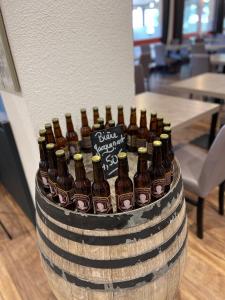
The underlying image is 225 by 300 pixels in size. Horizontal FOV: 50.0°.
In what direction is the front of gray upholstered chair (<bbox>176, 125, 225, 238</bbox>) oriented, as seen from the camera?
facing away from the viewer and to the left of the viewer

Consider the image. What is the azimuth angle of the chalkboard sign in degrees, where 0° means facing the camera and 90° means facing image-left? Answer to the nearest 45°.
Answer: approximately 0°

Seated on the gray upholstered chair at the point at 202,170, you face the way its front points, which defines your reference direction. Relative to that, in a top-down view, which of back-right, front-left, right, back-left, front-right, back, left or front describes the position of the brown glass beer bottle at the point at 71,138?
left

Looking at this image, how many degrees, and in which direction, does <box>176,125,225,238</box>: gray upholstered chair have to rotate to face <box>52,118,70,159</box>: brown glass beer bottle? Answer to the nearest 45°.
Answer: approximately 90° to its left

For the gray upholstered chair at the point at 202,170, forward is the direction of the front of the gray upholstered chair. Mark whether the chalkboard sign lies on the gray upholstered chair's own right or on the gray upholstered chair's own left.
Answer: on the gray upholstered chair's own left

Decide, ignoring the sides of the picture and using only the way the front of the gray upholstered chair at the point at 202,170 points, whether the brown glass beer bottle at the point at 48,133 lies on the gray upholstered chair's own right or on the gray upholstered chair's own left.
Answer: on the gray upholstered chair's own left

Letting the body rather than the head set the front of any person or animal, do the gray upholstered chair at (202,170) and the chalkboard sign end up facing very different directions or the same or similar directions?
very different directions

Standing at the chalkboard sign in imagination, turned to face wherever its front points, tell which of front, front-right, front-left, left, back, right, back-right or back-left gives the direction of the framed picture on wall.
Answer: back-right

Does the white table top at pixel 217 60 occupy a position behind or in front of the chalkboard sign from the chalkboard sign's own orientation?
behind

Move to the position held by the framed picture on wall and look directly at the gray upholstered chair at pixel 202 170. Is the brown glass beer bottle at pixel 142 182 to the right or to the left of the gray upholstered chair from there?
right

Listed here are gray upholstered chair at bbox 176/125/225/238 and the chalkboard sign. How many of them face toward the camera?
1

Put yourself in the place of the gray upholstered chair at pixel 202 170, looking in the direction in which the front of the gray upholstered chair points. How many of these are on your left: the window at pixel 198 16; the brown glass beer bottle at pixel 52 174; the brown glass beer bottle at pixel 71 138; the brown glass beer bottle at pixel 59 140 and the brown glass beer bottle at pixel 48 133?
4
